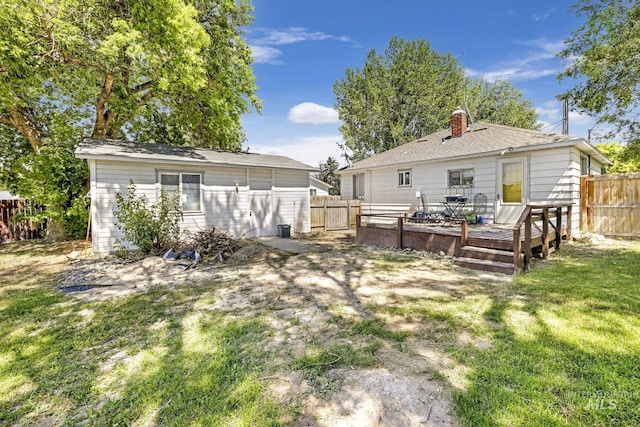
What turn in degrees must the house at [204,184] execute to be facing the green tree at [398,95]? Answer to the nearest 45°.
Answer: approximately 90° to its left

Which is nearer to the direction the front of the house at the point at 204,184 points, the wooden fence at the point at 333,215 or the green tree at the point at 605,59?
the green tree

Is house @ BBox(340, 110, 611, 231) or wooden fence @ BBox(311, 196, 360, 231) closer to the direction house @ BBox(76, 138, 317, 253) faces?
the house

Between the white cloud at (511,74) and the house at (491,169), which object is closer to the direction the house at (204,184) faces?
the house

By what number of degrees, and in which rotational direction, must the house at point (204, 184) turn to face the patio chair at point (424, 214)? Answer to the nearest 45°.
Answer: approximately 45° to its left
